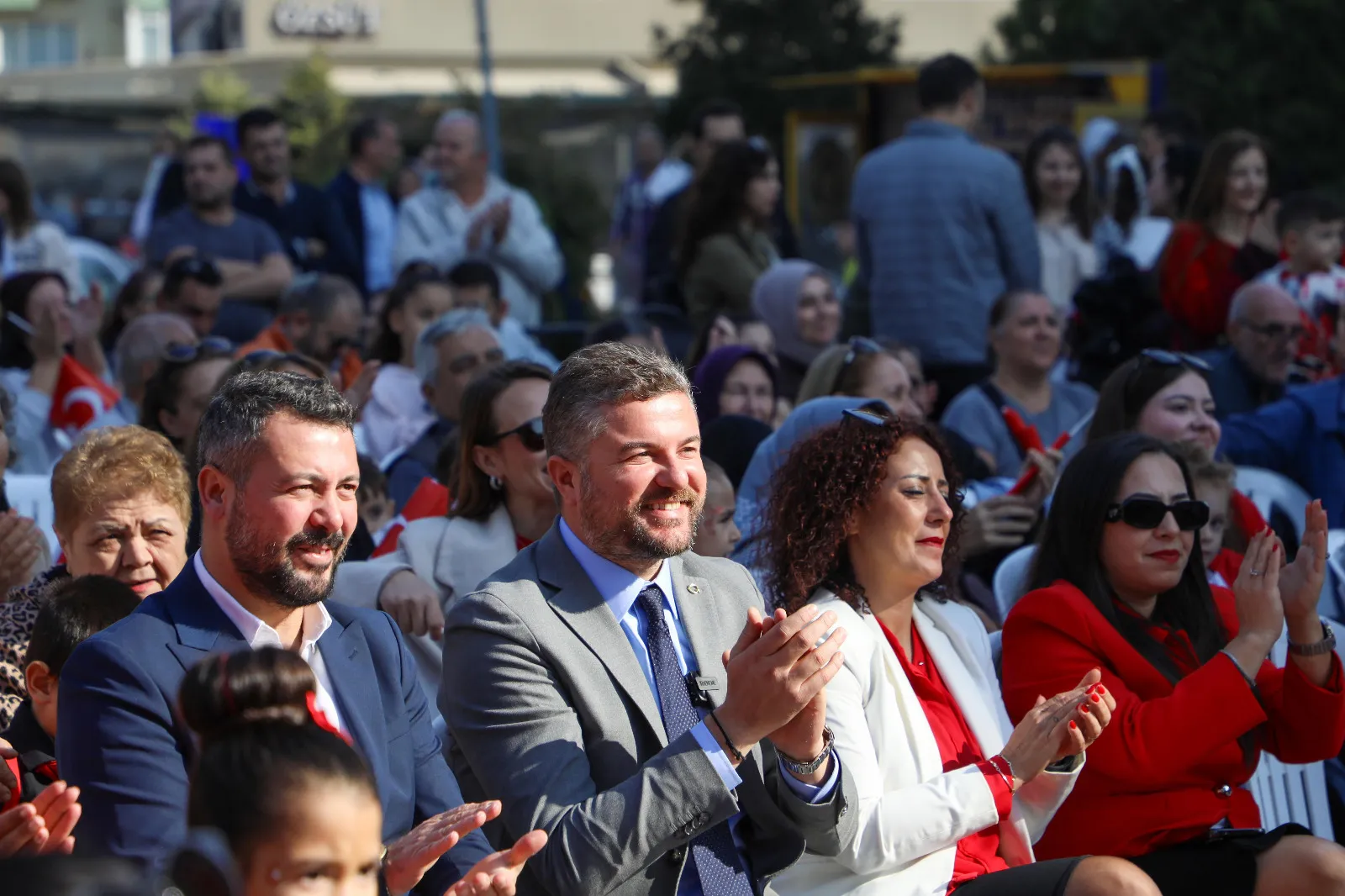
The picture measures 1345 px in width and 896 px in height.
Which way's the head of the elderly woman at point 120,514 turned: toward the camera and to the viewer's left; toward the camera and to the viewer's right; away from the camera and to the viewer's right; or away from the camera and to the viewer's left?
toward the camera and to the viewer's right

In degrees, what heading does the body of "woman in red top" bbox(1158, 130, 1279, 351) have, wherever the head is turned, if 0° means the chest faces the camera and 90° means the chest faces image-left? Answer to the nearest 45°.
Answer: approximately 315°

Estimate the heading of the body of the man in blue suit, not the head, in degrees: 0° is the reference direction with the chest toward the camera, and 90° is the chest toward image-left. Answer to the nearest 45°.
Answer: approximately 315°

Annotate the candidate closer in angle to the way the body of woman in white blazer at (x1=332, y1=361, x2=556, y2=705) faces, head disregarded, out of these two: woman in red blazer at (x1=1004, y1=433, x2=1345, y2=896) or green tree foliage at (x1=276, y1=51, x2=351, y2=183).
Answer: the woman in red blazer

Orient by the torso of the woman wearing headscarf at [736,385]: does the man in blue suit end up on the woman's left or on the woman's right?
on the woman's right

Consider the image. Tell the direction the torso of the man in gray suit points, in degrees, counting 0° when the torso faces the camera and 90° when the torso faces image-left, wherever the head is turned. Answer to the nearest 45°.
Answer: approximately 315°

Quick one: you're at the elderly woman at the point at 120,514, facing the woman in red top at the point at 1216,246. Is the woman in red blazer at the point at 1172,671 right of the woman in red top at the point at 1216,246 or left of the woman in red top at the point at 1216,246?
right

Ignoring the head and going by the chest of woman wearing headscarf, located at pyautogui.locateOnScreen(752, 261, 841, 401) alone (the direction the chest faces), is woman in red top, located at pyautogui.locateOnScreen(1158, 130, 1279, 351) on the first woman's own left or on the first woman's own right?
on the first woman's own left
